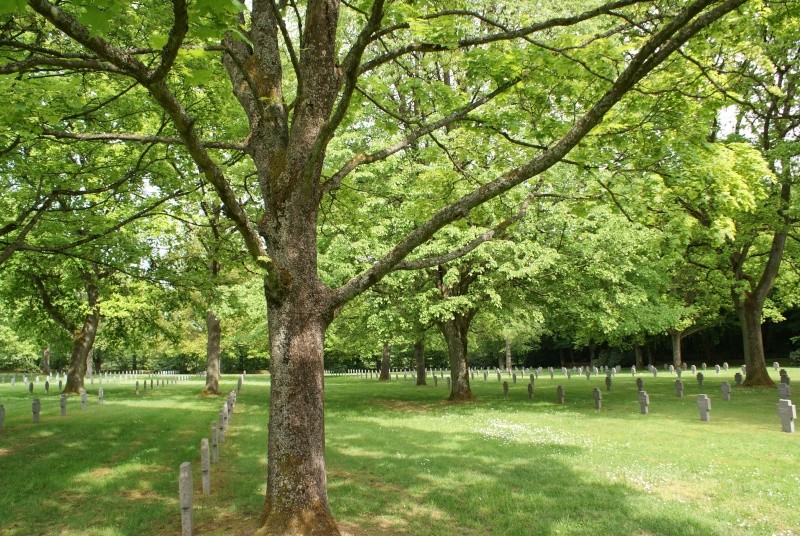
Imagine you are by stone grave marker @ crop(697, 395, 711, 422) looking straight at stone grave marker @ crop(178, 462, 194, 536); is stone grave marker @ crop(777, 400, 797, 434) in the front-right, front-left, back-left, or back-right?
front-left

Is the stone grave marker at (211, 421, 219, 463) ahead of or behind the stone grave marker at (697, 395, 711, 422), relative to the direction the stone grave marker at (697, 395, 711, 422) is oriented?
ahead

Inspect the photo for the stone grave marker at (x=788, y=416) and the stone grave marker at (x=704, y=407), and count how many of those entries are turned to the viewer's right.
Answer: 0

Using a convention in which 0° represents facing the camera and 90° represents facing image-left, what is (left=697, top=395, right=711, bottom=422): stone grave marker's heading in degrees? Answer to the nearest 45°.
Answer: approximately 45°

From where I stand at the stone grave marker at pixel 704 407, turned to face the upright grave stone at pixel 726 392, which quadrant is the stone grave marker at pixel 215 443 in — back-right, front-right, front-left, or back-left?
back-left

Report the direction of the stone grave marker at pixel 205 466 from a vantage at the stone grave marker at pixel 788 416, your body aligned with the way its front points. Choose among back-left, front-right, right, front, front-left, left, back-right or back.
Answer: front

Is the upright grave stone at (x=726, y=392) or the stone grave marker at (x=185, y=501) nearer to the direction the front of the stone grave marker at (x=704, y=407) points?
the stone grave marker

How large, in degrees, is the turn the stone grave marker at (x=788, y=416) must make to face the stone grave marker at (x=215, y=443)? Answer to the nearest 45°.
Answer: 0° — it already faces it

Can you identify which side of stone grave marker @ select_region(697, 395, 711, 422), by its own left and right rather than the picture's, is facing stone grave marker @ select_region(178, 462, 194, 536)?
front

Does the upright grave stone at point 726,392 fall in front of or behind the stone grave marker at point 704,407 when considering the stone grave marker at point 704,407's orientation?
behind

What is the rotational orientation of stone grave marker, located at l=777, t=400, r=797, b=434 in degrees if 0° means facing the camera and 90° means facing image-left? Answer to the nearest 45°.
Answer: approximately 45°

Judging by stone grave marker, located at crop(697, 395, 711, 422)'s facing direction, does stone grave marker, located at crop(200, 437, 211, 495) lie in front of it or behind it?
in front
